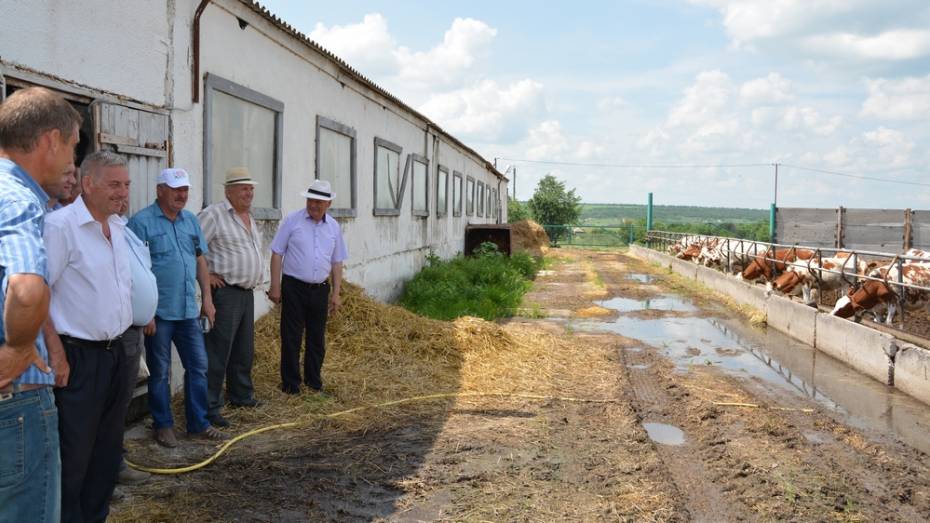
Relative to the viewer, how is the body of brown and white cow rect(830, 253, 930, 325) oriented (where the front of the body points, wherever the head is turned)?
to the viewer's left

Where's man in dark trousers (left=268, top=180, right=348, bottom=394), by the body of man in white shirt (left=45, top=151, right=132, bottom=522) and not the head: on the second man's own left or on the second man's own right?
on the second man's own left

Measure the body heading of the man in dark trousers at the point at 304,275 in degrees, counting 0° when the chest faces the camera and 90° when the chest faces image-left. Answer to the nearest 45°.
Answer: approximately 0°

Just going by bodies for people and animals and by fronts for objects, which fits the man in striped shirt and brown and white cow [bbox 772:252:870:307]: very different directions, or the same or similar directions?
very different directions

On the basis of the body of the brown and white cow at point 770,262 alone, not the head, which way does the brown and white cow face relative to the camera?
to the viewer's left

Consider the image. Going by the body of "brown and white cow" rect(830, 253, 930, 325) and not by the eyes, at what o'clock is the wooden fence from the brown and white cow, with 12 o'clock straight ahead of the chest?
The wooden fence is roughly at 3 o'clock from the brown and white cow.

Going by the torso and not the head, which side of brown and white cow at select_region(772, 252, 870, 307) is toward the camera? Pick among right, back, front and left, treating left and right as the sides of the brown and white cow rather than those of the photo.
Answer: left

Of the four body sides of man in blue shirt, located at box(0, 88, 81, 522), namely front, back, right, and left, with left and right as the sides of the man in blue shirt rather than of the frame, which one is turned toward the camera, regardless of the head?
right

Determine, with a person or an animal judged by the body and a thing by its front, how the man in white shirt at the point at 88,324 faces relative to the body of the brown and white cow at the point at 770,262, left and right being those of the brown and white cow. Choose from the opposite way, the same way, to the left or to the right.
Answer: the opposite way

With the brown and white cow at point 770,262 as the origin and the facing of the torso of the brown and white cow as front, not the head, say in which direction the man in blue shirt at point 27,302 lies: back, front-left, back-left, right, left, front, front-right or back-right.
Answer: left
